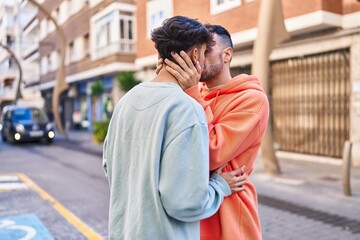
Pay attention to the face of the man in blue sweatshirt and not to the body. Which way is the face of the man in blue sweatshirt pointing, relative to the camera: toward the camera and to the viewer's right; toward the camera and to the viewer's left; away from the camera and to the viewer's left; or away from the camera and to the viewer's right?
away from the camera and to the viewer's right

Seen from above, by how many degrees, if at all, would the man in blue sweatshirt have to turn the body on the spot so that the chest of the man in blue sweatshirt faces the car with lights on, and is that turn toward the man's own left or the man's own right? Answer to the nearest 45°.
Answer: approximately 90° to the man's own left

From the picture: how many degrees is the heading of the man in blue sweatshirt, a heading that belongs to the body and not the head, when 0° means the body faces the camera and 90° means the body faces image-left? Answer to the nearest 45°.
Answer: approximately 225°
